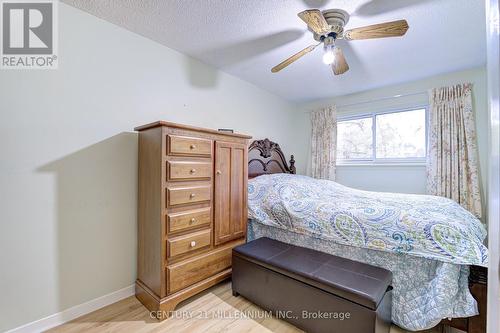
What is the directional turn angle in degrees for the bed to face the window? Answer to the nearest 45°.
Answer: approximately 135° to its left

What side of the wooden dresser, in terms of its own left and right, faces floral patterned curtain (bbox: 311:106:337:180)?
left

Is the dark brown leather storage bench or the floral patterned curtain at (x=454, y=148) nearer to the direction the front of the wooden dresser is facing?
the dark brown leather storage bench

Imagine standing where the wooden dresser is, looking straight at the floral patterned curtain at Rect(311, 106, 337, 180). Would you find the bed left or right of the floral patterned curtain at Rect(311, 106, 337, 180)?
right

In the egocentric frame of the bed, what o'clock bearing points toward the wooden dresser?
The wooden dresser is roughly at 4 o'clock from the bed.

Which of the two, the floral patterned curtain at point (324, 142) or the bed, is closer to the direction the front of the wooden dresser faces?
the bed
